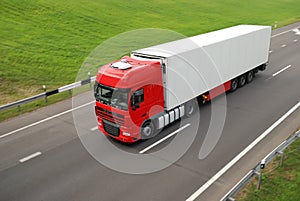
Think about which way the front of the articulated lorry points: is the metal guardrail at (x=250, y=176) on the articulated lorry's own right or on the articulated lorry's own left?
on the articulated lorry's own left

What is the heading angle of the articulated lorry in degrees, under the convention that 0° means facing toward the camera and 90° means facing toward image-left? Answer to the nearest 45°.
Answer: approximately 45°
